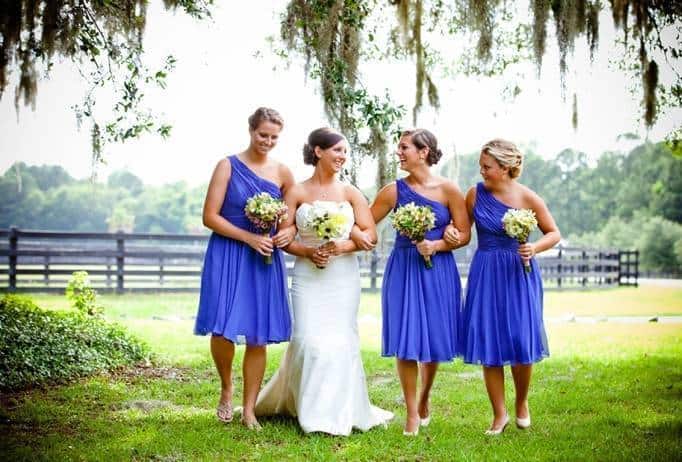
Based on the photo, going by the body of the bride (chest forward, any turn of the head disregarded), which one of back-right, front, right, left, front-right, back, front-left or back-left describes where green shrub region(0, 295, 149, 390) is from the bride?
back-right

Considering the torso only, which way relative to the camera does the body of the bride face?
toward the camera

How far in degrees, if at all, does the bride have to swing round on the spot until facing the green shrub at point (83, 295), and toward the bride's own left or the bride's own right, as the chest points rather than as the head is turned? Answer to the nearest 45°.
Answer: approximately 135° to the bride's own right

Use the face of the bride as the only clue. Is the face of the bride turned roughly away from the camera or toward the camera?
toward the camera

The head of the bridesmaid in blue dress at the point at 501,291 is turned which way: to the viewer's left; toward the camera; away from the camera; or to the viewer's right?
to the viewer's left

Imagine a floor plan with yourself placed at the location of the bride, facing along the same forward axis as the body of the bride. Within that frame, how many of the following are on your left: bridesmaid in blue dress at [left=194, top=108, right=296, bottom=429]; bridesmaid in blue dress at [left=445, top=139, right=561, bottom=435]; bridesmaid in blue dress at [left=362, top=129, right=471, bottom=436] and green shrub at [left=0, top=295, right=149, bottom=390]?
2

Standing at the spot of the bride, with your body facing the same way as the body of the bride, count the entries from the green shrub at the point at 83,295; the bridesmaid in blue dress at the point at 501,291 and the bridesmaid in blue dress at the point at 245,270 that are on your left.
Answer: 1

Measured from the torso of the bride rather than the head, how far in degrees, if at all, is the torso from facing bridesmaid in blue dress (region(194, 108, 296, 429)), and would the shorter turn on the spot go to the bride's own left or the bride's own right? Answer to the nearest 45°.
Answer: approximately 90° to the bride's own right

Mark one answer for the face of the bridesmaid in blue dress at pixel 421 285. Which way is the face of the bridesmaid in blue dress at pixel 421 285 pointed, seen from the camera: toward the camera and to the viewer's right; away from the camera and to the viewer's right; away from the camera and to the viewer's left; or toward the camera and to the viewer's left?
toward the camera and to the viewer's left

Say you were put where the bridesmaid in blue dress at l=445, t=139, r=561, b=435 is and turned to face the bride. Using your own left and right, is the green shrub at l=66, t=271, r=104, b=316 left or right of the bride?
right

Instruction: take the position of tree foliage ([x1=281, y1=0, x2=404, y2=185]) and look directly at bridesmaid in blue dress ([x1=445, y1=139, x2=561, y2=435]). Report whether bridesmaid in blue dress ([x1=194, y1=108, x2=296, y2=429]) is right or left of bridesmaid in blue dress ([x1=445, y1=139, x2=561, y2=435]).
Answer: right

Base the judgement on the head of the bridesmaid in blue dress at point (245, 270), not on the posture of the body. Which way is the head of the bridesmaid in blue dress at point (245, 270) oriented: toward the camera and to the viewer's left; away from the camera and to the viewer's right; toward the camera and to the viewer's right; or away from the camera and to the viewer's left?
toward the camera and to the viewer's right

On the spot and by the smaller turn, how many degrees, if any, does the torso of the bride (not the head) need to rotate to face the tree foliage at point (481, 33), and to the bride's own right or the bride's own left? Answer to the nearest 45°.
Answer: approximately 135° to the bride's own left

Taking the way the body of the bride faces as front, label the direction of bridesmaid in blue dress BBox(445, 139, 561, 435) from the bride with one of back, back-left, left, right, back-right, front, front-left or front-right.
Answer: left

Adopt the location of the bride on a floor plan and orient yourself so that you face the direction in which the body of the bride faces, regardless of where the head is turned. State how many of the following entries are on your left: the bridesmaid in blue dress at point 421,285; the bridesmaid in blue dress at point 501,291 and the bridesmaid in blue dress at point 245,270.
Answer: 2

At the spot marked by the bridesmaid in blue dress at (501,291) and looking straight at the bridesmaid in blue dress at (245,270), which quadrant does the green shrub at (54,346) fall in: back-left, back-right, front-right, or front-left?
front-right
